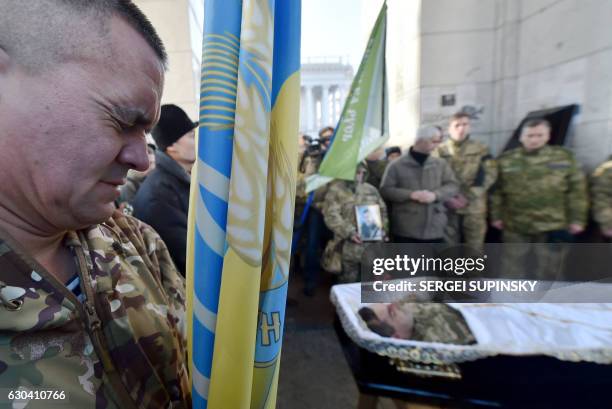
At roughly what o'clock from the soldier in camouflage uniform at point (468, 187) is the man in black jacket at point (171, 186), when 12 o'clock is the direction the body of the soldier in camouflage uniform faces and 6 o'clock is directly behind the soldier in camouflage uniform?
The man in black jacket is roughly at 1 o'clock from the soldier in camouflage uniform.

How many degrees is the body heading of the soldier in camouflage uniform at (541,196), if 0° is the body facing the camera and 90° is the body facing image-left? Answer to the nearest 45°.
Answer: approximately 0°

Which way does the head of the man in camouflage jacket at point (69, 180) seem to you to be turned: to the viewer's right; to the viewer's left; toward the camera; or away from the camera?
to the viewer's right

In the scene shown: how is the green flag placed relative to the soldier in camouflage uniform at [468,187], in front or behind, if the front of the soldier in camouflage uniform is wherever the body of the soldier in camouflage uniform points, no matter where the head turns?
in front

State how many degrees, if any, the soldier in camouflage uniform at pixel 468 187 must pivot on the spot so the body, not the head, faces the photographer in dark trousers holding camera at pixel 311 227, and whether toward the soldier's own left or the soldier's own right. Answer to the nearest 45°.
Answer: approximately 90° to the soldier's own right

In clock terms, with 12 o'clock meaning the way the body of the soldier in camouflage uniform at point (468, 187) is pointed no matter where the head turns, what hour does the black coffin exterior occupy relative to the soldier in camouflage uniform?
The black coffin exterior is roughly at 12 o'clock from the soldier in camouflage uniform.
